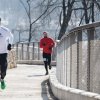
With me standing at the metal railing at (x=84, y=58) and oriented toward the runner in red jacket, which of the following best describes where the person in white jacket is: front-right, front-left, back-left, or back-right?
front-left

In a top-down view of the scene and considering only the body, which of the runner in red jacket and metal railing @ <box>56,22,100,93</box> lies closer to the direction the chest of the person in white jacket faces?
the metal railing

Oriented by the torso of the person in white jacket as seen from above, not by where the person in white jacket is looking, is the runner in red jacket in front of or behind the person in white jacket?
behind

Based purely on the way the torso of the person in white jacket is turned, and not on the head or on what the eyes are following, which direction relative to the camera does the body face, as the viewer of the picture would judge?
toward the camera

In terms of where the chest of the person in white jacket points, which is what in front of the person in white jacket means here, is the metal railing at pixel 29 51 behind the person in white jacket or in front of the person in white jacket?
behind

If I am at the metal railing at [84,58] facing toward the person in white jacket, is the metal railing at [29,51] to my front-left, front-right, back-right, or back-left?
front-right
